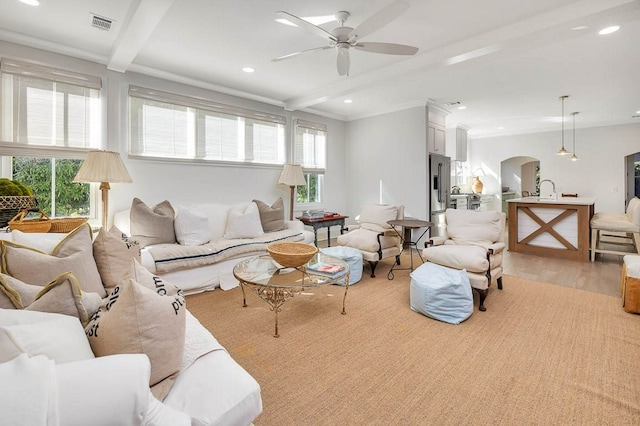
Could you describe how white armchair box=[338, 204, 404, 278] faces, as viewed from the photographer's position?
facing the viewer and to the left of the viewer

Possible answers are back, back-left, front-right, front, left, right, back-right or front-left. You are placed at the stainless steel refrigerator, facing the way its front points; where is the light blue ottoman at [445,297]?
front-right

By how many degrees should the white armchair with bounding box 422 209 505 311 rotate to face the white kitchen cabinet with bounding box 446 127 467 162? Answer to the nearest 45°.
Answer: approximately 135° to its right

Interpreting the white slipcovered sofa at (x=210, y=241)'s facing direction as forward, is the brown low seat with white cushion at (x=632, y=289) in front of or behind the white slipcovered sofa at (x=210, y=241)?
in front

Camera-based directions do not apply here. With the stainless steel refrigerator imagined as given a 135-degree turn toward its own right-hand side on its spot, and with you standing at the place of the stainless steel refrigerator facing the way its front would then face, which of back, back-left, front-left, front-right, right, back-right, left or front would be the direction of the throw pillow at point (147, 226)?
front-left

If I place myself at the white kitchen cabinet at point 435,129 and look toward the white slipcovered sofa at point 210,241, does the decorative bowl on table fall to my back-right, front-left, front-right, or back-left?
front-left

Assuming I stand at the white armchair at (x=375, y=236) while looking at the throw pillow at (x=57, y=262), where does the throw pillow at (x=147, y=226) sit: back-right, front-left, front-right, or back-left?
front-right

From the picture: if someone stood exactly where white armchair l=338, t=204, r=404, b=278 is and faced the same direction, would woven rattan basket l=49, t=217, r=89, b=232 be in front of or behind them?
in front

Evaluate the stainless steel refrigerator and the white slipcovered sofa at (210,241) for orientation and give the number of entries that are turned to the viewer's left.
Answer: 0

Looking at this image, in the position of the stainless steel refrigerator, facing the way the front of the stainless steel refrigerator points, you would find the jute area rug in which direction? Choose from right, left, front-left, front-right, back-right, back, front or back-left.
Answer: front-right

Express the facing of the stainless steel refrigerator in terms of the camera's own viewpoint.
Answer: facing the viewer and to the right of the viewer
